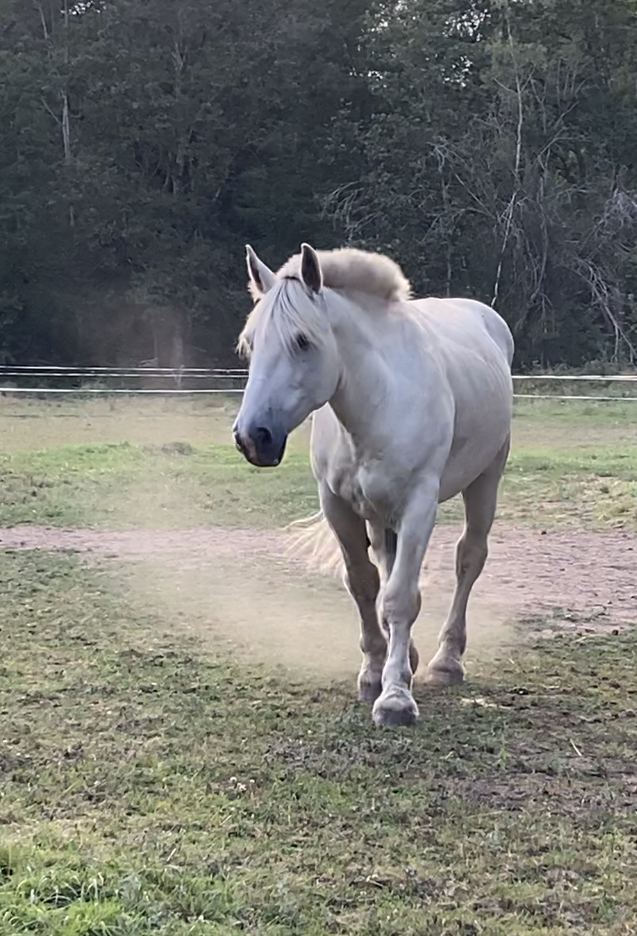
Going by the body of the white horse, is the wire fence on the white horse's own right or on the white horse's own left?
on the white horse's own right

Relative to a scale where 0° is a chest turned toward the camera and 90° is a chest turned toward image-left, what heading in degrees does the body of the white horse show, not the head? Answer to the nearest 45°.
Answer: approximately 45°
